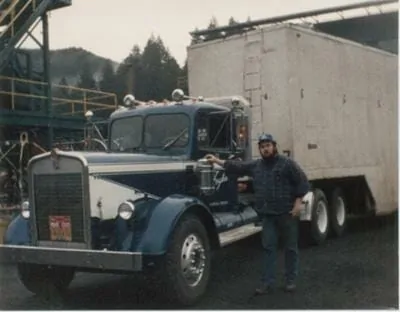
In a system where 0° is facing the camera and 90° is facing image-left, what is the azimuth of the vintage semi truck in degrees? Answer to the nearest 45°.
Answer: approximately 45°

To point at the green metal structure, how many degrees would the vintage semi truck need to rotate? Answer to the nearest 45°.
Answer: approximately 90° to its right
